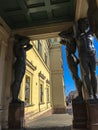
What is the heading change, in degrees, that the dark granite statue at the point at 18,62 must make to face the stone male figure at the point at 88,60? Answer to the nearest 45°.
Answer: approximately 45° to its right

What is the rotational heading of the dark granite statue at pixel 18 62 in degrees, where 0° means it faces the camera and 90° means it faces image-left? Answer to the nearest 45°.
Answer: approximately 270°
